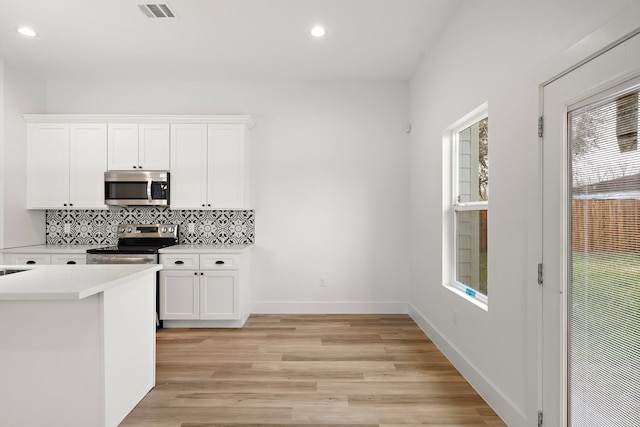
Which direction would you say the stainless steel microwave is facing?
toward the camera

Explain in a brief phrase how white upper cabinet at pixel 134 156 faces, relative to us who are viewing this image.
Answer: facing the viewer

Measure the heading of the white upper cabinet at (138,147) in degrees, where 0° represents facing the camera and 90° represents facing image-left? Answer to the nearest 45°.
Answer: approximately 0°

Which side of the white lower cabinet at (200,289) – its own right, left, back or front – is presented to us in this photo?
front

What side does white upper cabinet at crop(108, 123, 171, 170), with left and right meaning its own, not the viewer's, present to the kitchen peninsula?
front

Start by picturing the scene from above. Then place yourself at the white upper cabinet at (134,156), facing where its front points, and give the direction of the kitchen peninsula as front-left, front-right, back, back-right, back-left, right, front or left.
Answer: front

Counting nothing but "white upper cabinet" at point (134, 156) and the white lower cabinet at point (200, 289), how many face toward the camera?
2
